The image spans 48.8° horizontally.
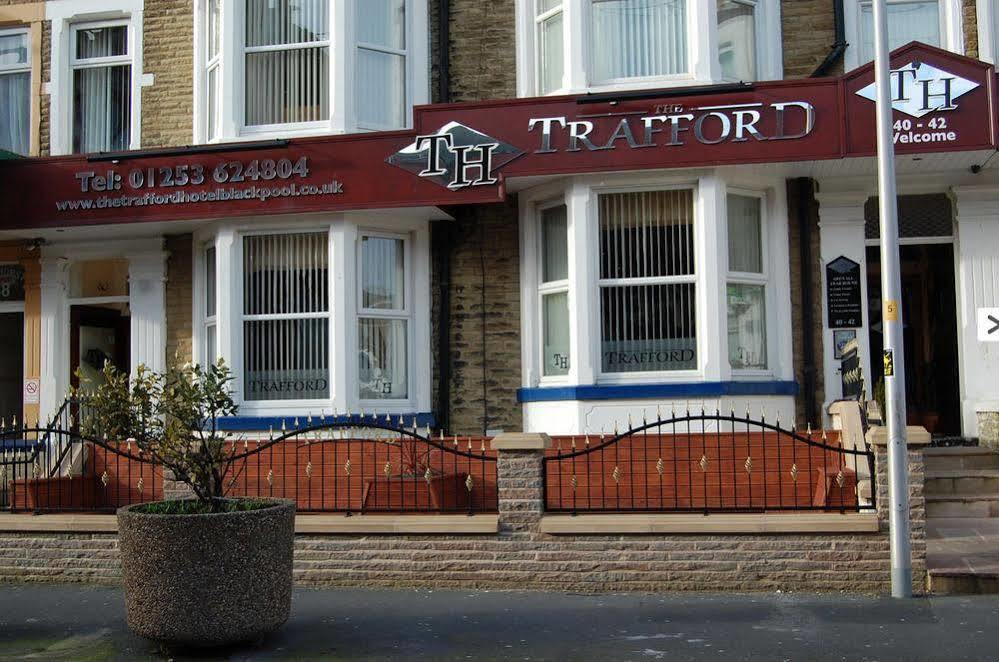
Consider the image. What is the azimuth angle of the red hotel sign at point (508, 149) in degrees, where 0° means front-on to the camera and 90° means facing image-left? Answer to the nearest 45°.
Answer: approximately 0°

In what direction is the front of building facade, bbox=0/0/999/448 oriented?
toward the camera

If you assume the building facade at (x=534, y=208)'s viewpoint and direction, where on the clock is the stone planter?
The stone planter is roughly at 1 o'clock from the building facade.

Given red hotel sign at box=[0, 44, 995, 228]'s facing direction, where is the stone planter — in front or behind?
in front
